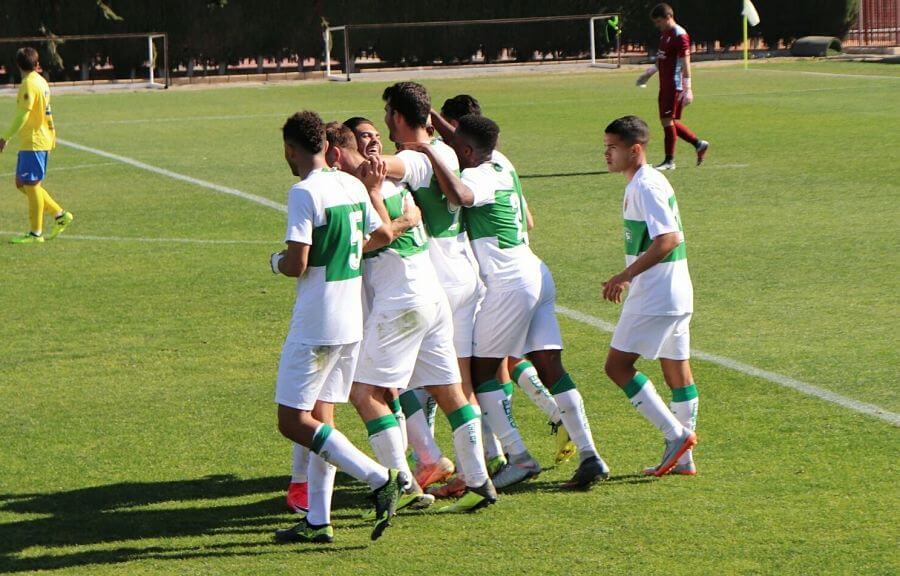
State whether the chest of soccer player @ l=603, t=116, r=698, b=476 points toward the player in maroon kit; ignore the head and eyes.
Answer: no

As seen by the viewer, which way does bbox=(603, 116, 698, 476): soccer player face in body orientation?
to the viewer's left

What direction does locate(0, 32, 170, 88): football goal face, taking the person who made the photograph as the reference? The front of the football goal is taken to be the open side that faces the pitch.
facing the viewer

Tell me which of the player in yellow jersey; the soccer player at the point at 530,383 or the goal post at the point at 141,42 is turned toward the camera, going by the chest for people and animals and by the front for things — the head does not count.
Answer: the goal post

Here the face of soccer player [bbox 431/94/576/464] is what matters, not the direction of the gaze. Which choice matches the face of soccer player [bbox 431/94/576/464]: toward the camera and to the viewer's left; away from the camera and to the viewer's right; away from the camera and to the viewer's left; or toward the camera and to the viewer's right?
away from the camera and to the viewer's left

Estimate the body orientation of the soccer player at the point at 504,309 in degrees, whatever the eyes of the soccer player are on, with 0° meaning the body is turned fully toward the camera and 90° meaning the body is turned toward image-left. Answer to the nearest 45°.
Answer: approximately 135°

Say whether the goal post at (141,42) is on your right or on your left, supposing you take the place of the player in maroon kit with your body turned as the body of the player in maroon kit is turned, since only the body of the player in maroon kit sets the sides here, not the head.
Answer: on your right

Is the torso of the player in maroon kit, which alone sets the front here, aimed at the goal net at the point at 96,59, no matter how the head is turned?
no

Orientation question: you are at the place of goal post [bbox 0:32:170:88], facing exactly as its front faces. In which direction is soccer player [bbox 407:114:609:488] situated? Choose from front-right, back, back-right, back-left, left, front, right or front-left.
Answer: front
